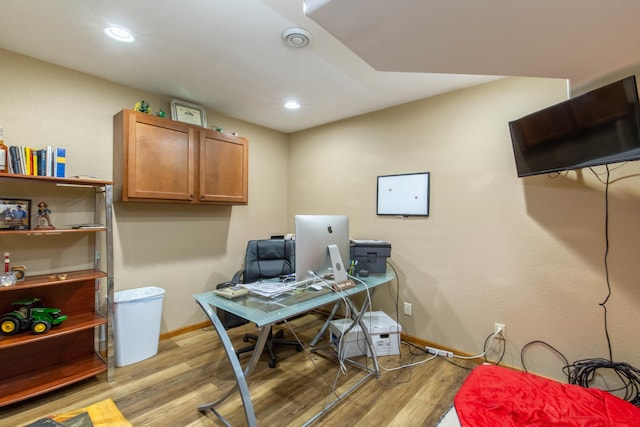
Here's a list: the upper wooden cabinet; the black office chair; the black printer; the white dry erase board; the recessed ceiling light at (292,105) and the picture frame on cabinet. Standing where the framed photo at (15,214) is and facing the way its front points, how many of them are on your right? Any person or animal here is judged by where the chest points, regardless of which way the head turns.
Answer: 0

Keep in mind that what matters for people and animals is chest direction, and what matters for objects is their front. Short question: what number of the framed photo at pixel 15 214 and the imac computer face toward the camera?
1

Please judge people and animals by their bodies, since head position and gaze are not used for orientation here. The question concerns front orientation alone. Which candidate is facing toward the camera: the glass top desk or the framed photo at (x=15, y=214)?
the framed photo

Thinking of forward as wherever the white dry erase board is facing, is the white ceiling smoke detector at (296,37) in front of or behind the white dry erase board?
in front

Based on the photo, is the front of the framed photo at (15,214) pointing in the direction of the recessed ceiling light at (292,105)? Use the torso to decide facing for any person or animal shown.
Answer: no

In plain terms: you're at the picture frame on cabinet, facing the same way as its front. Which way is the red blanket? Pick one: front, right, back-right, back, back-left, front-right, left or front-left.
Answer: front

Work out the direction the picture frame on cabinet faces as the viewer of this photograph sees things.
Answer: facing the viewer and to the right of the viewer

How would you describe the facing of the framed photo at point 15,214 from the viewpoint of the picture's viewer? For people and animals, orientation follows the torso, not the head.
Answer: facing the viewer

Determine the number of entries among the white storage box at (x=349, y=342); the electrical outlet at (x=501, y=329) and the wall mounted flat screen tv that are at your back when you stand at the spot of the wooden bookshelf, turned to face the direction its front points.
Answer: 0

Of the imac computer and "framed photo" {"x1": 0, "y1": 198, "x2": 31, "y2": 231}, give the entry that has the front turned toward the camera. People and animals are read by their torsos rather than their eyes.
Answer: the framed photo

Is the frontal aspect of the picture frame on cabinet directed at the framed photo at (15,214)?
no

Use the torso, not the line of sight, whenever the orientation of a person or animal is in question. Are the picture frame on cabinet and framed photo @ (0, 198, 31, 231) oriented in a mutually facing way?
no

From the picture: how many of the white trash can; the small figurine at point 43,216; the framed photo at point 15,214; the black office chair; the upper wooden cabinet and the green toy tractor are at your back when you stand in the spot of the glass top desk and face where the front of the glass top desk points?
0

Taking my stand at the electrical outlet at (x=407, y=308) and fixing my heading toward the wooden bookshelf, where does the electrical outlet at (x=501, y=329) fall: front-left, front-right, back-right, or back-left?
back-left

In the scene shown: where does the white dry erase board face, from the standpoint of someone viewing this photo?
facing the viewer and to the left of the viewer

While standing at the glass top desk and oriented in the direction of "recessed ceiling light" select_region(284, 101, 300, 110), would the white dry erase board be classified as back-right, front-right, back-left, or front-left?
front-right

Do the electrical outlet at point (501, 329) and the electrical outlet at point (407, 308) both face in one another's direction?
no

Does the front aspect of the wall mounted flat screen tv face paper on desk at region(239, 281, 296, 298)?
yes

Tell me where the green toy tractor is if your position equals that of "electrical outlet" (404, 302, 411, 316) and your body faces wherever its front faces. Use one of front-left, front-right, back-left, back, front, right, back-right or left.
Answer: front

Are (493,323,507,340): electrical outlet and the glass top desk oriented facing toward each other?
no
